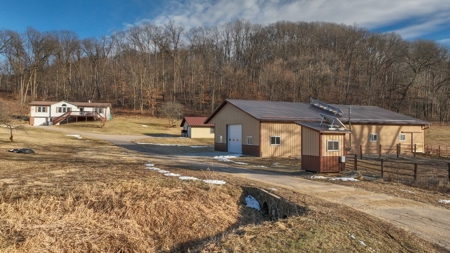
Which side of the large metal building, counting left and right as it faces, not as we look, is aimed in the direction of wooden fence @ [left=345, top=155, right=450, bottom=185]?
left

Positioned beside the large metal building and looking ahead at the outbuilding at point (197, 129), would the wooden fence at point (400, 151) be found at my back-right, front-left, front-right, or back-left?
back-right

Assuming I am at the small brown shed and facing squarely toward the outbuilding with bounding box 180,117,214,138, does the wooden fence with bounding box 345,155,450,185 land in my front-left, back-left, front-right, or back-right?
back-right

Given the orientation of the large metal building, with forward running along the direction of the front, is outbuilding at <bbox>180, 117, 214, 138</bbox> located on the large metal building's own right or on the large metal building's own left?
on the large metal building's own right

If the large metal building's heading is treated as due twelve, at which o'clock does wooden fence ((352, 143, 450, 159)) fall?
The wooden fence is roughly at 7 o'clock from the large metal building.

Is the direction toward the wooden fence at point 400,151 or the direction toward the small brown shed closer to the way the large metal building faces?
the small brown shed

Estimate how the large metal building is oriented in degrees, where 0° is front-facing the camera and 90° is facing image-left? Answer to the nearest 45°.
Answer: approximately 45°

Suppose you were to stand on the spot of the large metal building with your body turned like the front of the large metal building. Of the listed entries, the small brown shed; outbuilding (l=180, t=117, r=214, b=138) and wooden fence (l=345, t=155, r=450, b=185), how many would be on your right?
1

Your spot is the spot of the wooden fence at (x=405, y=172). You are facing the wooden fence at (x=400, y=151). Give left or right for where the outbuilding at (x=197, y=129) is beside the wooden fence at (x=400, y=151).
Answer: left

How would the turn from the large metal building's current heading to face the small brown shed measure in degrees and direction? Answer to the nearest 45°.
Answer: approximately 45° to its left
